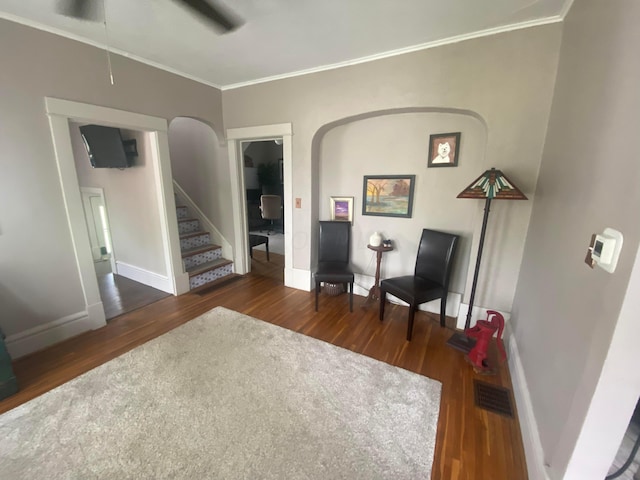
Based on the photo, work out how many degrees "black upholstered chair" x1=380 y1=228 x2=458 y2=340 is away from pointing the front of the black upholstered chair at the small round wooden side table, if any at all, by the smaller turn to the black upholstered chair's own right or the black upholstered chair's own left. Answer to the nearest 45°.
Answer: approximately 90° to the black upholstered chair's own right

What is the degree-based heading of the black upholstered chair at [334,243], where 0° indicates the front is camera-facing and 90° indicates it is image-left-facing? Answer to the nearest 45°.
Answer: approximately 0°

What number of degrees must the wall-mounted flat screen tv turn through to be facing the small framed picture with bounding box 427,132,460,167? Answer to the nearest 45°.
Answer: approximately 90° to its left

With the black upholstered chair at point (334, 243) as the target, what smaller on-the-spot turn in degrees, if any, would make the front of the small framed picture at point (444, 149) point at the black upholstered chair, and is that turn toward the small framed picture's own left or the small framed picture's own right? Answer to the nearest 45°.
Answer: approximately 90° to the small framed picture's own right

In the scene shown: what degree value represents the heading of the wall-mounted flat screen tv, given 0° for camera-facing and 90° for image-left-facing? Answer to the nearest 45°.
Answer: approximately 45°

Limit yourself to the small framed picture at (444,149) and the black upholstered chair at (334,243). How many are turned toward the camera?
2
